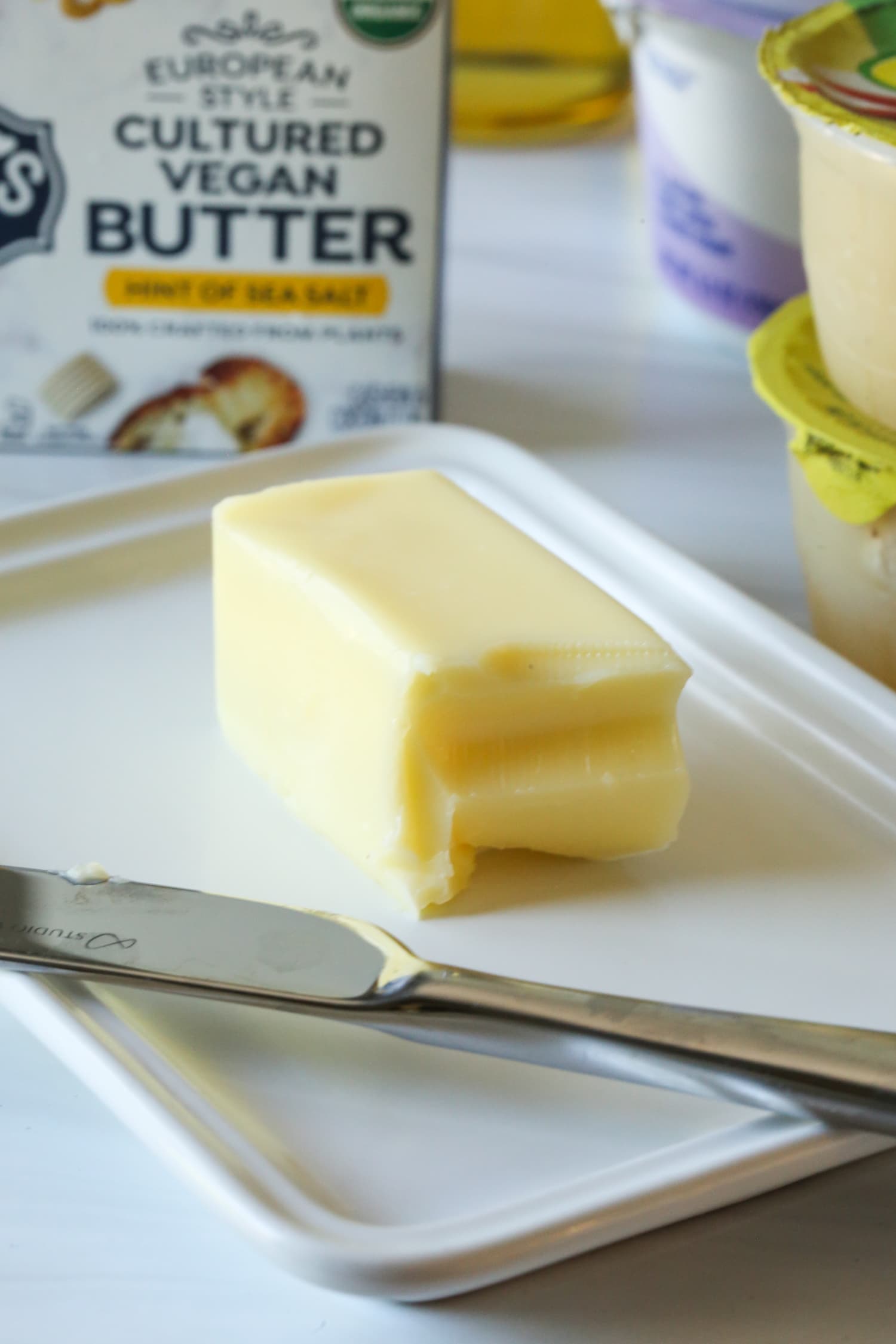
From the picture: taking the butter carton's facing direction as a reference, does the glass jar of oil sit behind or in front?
behind

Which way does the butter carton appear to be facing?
toward the camera
